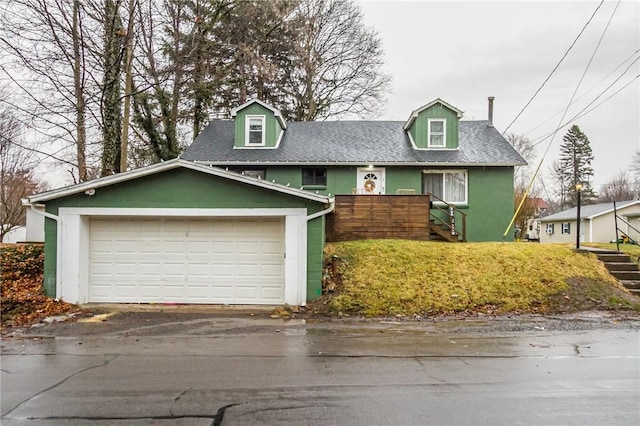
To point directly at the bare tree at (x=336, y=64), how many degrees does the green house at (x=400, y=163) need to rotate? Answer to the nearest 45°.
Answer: approximately 180°

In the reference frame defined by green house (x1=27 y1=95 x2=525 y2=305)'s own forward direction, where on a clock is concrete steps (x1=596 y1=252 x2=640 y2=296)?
The concrete steps is roughly at 9 o'clock from the green house.

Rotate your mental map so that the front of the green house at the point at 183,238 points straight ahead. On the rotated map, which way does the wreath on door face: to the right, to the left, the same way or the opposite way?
the same way

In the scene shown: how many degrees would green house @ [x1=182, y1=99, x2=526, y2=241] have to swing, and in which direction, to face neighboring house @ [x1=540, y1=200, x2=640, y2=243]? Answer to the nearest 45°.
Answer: approximately 135° to its left

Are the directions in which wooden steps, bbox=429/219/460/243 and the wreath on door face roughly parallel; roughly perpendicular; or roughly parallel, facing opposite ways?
roughly perpendicular

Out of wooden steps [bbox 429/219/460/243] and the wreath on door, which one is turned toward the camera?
the wreath on door

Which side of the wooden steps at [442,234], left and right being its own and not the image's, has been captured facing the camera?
right

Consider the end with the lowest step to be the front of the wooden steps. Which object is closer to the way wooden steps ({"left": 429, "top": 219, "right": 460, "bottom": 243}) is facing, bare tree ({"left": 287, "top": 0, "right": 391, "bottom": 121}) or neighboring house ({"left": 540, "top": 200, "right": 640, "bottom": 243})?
the neighboring house

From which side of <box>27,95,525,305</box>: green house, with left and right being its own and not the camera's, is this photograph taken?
front
